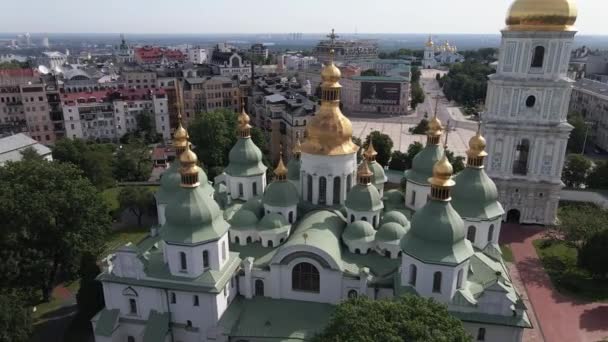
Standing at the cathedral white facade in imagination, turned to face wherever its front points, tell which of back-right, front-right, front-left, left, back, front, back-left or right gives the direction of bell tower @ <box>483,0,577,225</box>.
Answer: back-left

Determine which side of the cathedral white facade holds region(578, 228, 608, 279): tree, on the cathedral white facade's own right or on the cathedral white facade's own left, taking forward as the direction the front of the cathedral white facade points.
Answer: on the cathedral white facade's own left

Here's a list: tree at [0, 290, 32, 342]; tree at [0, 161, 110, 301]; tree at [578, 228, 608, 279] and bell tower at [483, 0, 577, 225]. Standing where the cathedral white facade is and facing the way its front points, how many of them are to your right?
2

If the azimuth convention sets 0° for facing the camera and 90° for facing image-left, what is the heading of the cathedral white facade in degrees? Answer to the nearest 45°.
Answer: approximately 0°

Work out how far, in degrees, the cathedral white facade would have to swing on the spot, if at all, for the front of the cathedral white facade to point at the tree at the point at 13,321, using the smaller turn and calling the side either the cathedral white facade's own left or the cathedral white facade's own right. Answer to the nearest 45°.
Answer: approximately 90° to the cathedral white facade's own right

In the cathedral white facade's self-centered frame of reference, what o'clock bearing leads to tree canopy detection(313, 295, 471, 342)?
The tree canopy is roughly at 11 o'clock from the cathedral white facade.

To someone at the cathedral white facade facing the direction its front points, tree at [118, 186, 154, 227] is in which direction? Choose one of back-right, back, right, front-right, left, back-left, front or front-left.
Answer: back-right

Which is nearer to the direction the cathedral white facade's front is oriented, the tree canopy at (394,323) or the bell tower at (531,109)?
the tree canopy

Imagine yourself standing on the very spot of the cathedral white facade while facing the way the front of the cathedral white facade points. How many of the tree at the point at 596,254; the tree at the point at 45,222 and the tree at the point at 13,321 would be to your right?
2

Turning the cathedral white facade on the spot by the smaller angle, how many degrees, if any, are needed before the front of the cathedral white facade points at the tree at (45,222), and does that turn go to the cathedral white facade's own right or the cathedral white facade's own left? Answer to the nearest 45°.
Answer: approximately 90° to the cathedral white facade's own right
